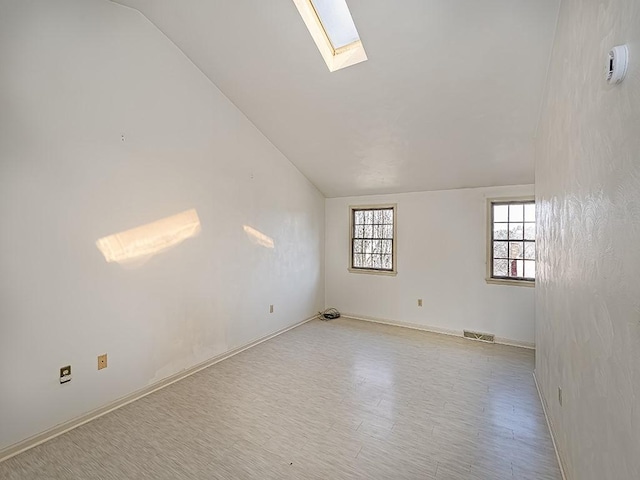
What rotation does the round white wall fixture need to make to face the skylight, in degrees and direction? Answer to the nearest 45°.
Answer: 0° — it already faces it

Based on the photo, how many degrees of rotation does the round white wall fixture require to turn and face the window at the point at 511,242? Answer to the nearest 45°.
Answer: approximately 90° to its right

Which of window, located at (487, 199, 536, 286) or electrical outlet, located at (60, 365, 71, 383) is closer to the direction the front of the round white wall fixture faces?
the electrical outlet

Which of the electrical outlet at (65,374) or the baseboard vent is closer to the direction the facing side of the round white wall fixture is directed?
the electrical outlet

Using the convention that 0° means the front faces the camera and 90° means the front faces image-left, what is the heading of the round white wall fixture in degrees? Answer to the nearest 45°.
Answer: approximately 90°

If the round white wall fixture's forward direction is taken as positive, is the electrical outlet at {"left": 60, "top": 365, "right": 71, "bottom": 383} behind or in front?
in front

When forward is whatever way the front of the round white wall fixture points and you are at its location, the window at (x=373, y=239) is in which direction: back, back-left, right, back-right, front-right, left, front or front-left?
front-right

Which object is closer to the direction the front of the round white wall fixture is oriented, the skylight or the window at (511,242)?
the skylight

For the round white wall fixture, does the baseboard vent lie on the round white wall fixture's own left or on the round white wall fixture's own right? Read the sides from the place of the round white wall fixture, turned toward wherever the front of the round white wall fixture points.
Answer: on the round white wall fixture's own right

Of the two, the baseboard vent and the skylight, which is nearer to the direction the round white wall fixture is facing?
the skylight
